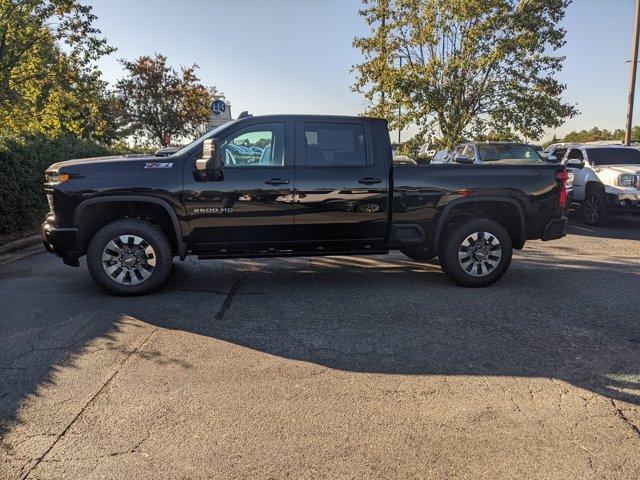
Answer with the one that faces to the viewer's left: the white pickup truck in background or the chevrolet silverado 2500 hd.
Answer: the chevrolet silverado 2500 hd

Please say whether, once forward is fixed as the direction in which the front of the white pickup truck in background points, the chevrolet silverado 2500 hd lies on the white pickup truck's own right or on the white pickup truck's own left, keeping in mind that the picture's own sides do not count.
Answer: on the white pickup truck's own right

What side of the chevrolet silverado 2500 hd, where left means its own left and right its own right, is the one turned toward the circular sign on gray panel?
right

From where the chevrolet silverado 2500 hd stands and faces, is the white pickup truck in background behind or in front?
behind

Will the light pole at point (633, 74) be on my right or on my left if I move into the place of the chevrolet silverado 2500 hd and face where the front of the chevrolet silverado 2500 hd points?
on my right

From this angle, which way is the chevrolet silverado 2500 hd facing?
to the viewer's left

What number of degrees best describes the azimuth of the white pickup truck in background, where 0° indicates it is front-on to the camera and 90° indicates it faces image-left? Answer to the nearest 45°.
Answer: approximately 315°

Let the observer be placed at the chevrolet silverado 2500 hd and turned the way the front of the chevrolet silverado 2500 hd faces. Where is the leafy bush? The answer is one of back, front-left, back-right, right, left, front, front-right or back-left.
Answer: front-right

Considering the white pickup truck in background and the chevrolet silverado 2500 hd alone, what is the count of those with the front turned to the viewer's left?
1
